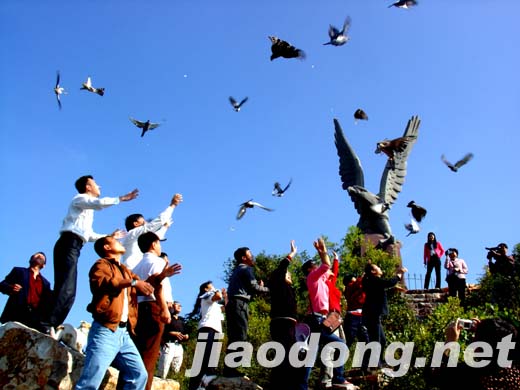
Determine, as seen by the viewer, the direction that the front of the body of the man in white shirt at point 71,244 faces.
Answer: to the viewer's right

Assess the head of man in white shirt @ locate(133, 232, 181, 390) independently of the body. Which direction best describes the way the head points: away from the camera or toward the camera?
away from the camera

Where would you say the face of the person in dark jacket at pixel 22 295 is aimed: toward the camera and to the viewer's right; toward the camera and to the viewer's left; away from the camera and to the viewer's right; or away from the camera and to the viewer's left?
toward the camera and to the viewer's right

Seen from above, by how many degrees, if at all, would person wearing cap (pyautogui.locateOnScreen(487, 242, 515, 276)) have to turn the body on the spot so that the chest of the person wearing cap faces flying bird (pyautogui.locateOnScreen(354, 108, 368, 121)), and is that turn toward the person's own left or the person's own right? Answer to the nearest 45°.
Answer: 0° — they already face it

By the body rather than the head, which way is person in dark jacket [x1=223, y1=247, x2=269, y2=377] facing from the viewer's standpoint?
to the viewer's right
